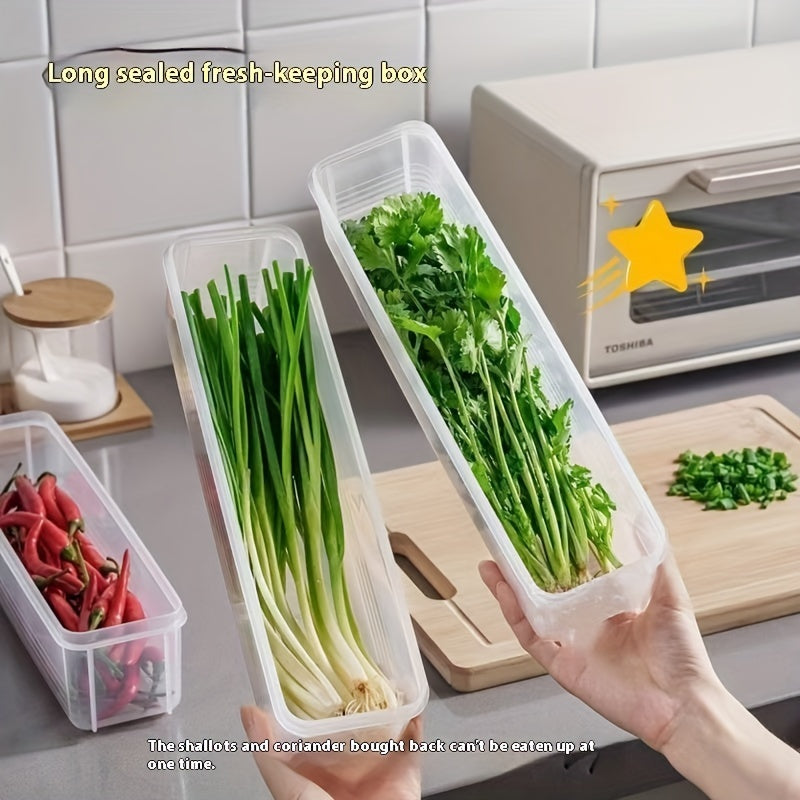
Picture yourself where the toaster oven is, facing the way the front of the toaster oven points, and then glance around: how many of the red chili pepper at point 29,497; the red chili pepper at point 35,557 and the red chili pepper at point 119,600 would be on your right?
3

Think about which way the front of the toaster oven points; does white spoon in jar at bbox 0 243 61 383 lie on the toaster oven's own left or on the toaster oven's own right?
on the toaster oven's own right

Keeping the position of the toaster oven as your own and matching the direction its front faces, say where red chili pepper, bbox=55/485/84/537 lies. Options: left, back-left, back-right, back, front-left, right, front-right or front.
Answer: right

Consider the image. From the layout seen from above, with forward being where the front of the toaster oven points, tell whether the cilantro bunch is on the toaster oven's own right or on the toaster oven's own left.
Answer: on the toaster oven's own right

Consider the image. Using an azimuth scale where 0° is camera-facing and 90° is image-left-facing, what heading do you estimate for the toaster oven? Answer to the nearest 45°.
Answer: approximately 315°

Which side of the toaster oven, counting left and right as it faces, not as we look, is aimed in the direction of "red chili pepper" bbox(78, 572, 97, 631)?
right

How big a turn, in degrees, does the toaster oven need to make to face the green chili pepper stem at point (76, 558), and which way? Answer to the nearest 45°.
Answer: approximately 90° to its right

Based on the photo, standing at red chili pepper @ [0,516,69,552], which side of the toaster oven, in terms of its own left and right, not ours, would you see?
right

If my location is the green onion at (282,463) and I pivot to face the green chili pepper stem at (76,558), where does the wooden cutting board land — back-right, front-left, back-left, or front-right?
back-right

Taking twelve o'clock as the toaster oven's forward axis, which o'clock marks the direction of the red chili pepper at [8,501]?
The red chili pepper is roughly at 3 o'clock from the toaster oven.

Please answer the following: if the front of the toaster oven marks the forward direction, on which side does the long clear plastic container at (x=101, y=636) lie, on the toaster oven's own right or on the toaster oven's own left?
on the toaster oven's own right

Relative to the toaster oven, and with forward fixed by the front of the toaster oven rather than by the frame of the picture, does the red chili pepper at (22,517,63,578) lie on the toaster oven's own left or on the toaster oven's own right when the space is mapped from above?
on the toaster oven's own right

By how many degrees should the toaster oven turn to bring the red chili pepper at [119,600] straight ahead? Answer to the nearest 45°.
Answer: approximately 90° to its right
